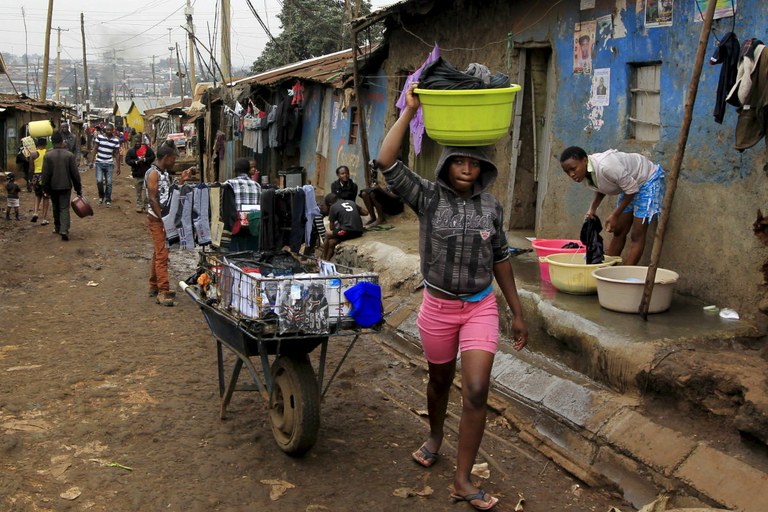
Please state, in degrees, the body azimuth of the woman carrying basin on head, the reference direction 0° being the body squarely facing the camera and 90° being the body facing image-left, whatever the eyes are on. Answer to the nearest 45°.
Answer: approximately 0°

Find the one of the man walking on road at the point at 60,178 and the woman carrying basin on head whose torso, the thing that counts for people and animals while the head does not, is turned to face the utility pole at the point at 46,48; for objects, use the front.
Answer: the man walking on road

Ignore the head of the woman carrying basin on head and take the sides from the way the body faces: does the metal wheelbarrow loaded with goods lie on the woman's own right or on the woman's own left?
on the woman's own right

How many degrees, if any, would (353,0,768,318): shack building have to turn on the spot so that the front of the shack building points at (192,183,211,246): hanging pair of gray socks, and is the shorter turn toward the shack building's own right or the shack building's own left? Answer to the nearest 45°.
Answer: approximately 45° to the shack building's own right

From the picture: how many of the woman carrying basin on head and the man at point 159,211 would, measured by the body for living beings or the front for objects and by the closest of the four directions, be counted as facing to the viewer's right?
1

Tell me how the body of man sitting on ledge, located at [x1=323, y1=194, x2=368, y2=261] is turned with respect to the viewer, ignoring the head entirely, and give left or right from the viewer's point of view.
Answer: facing away from the viewer and to the left of the viewer

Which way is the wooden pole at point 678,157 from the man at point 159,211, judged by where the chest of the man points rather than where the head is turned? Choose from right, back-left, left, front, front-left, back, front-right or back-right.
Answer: front-right

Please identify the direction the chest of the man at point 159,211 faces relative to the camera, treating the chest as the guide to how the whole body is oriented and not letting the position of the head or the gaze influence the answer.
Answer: to the viewer's right

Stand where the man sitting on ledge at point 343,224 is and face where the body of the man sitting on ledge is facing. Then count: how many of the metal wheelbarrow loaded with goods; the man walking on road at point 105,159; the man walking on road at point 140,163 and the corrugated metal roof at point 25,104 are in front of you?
3

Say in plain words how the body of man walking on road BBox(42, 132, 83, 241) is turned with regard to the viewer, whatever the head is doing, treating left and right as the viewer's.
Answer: facing away from the viewer
